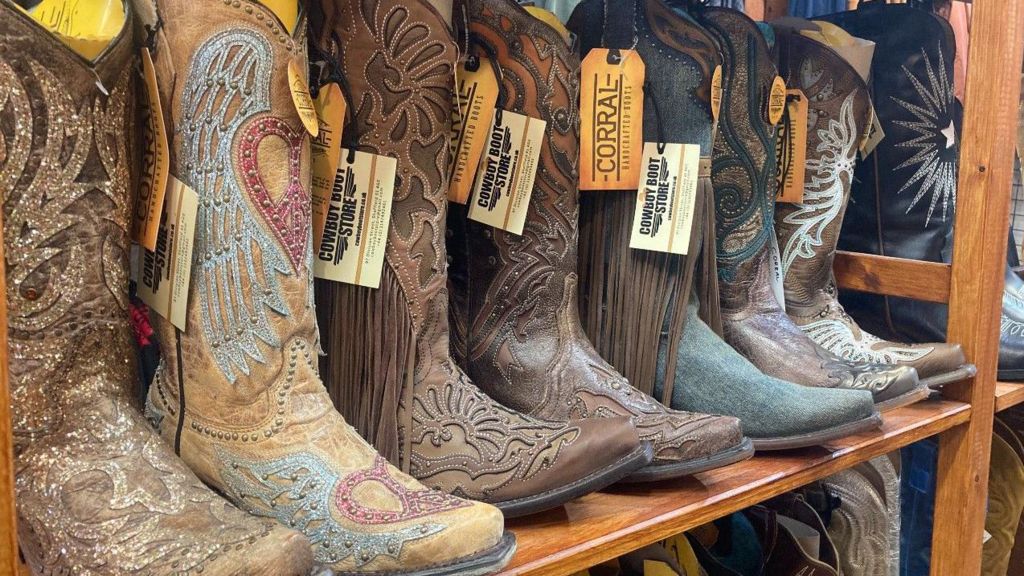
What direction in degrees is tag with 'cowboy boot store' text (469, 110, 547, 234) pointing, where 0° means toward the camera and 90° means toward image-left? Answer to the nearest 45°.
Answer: approximately 0°
